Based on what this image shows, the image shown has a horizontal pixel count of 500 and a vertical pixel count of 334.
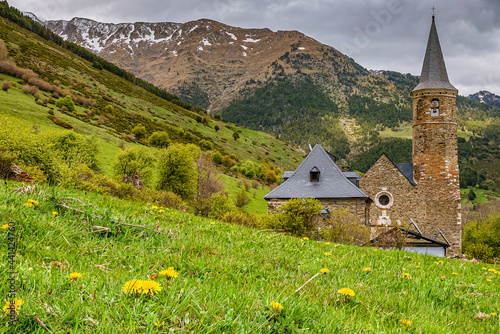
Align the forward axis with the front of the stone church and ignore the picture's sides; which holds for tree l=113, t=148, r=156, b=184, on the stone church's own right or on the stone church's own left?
on the stone church's own right

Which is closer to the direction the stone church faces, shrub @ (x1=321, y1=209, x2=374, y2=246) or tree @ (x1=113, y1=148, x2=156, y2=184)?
the shrub

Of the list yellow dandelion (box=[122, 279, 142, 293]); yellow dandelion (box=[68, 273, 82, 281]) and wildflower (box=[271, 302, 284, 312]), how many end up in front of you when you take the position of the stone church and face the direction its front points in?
3

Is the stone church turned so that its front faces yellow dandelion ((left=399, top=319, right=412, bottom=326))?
yes

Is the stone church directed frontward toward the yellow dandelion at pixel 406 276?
yes

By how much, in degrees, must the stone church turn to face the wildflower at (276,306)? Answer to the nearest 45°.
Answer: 0° — it already faces it

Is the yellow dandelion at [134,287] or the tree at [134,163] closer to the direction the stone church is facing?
the yellow dandelion

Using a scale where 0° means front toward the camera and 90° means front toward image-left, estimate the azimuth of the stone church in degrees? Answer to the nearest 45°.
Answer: approximately 0°
